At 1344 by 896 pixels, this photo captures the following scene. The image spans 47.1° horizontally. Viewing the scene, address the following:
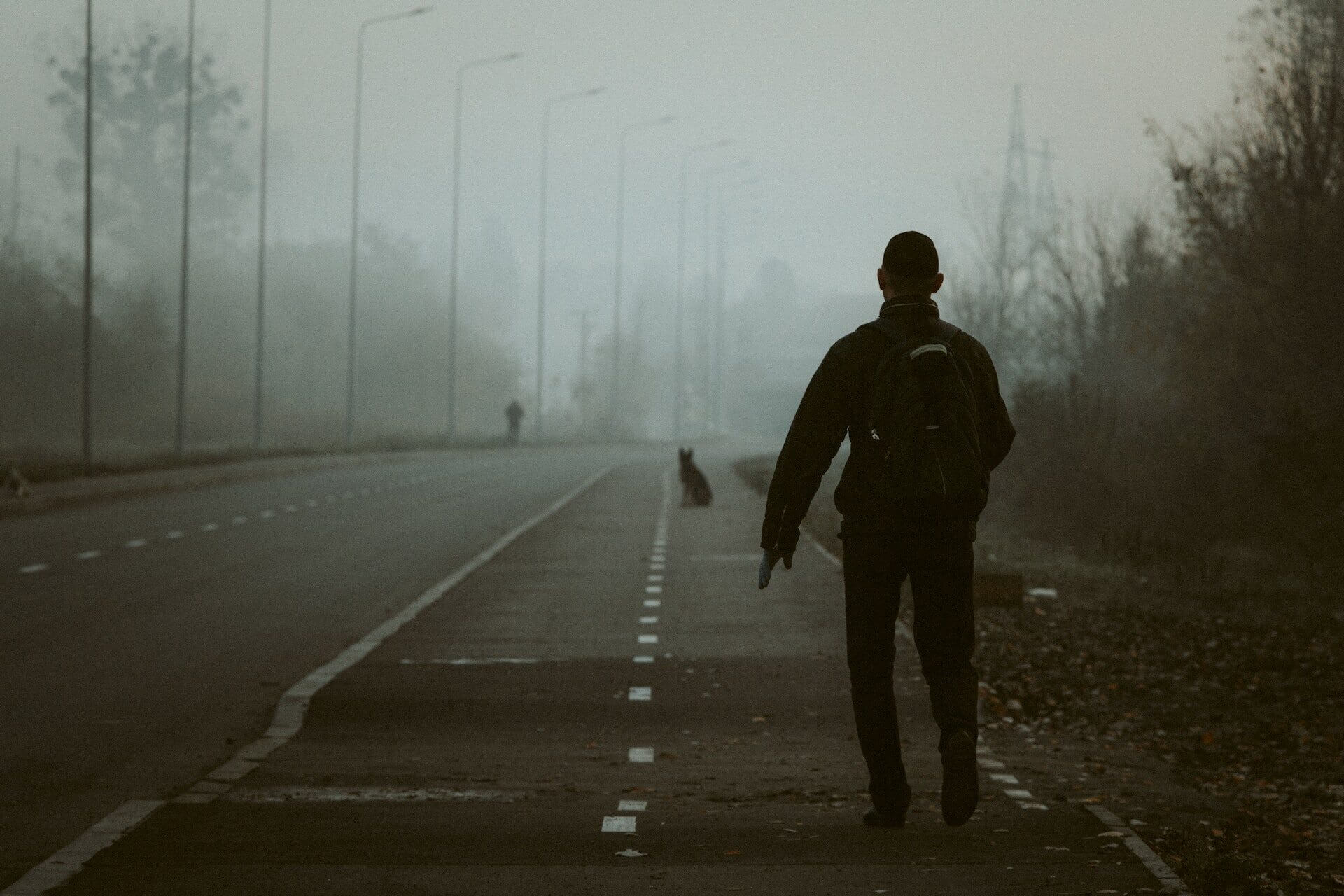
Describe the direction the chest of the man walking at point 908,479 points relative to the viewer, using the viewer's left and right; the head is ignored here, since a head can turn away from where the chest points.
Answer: facing away from the viewer

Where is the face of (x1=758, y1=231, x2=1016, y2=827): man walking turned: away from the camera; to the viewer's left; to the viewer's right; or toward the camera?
away from the camera

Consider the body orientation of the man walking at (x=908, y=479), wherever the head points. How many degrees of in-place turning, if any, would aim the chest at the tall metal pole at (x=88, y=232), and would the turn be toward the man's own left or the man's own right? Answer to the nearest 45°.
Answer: approximately 45° to the man's own left
